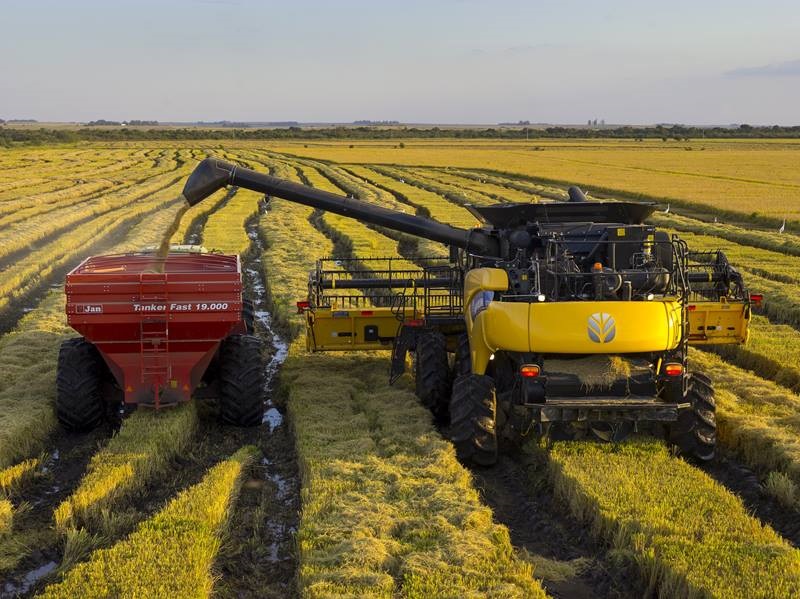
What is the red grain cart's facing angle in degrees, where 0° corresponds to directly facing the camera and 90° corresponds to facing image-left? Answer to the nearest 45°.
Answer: approximately 180°

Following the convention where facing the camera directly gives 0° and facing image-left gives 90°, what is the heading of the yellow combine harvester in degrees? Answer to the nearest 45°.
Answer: approximately 180°

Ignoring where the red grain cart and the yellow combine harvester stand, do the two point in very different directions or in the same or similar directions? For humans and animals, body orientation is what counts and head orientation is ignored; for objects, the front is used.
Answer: same or similar directions

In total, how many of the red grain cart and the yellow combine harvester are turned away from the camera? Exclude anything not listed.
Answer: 2

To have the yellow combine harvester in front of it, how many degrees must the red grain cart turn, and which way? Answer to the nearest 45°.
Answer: approximately 135° to its right

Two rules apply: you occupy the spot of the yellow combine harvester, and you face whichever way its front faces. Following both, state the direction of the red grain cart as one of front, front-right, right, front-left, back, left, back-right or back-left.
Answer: left
